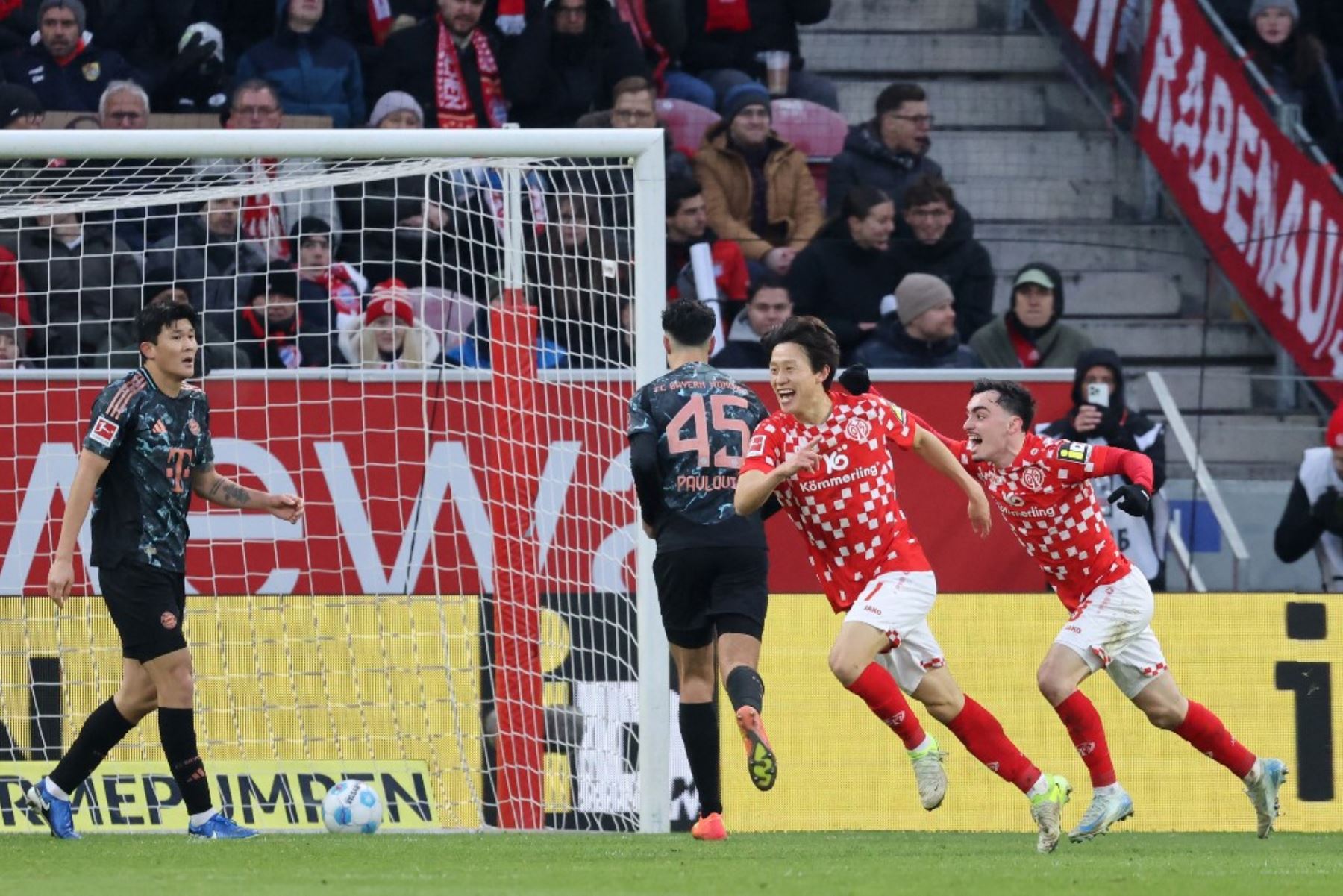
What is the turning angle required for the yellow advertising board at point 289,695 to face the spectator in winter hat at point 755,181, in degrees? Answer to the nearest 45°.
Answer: approximately 135° to its left

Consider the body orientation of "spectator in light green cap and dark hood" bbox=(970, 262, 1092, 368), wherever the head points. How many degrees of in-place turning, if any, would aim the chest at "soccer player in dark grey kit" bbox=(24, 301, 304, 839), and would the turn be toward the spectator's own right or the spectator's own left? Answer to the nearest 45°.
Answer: approximately 45° to the spectator's own right

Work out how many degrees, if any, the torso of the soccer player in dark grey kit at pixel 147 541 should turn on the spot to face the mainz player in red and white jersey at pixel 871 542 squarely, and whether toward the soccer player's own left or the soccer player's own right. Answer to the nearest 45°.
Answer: approximately 45° to the soccer player's own left

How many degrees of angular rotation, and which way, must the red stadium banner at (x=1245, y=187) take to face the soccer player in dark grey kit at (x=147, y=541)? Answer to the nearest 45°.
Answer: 0° — it already faces them

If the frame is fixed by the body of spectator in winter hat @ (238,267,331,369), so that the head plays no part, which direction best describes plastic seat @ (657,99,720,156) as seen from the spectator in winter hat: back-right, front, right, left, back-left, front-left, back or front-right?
back-left

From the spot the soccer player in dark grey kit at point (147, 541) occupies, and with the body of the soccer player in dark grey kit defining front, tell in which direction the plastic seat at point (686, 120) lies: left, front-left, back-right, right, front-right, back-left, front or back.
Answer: left

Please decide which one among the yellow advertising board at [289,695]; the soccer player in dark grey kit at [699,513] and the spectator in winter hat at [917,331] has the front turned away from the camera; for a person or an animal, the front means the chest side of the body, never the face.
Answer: the soccer player in dark grey kit

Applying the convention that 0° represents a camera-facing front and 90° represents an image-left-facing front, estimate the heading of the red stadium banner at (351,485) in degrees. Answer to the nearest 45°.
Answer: approximately 0°

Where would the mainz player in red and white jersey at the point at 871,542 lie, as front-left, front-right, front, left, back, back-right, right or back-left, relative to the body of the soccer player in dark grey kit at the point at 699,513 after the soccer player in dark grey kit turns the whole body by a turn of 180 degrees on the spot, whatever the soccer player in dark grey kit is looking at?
left
